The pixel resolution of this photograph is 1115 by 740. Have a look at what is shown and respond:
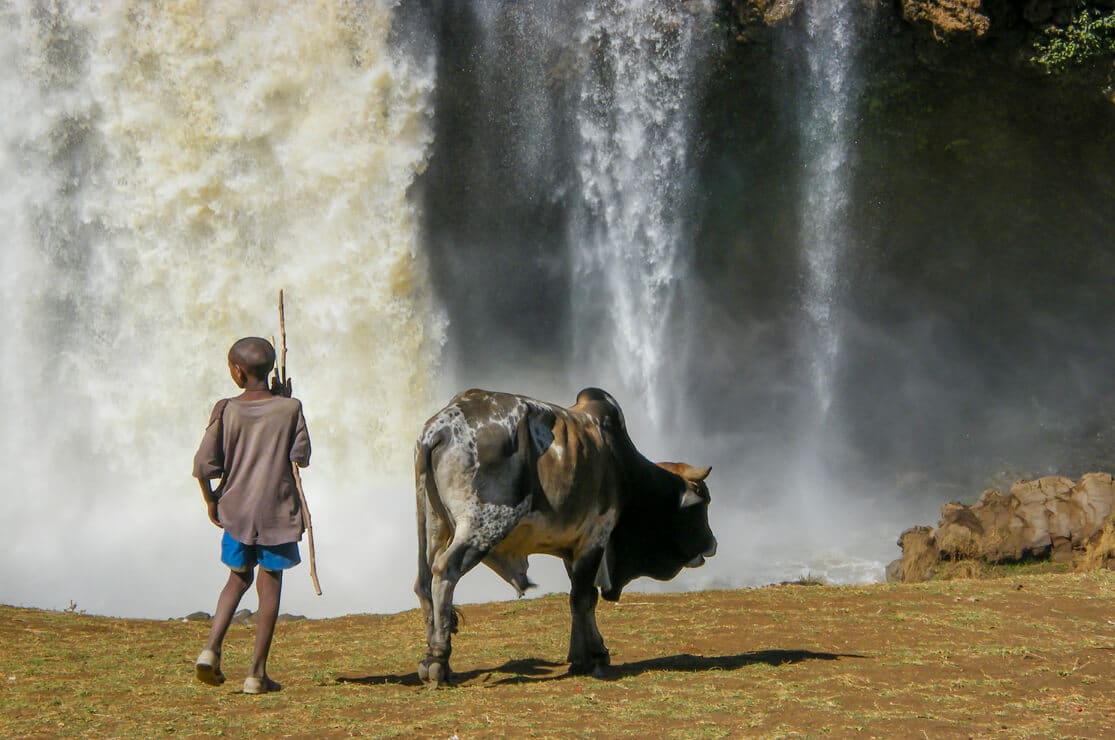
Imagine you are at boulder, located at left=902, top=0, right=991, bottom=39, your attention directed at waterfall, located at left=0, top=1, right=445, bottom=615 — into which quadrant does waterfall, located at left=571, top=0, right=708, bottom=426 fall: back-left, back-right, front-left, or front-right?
front-right

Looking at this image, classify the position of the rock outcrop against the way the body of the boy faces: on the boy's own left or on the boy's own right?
on the boy's own right

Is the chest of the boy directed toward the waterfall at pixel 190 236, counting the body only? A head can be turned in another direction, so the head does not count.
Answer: yes

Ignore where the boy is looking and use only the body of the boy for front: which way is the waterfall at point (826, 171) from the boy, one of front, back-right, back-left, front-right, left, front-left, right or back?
front-right

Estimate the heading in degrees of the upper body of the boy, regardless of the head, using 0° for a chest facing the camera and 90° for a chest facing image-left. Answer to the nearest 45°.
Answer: approximately 180°

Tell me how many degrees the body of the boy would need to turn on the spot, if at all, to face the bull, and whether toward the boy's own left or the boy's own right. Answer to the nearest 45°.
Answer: approximately 90° to the boy's own right
